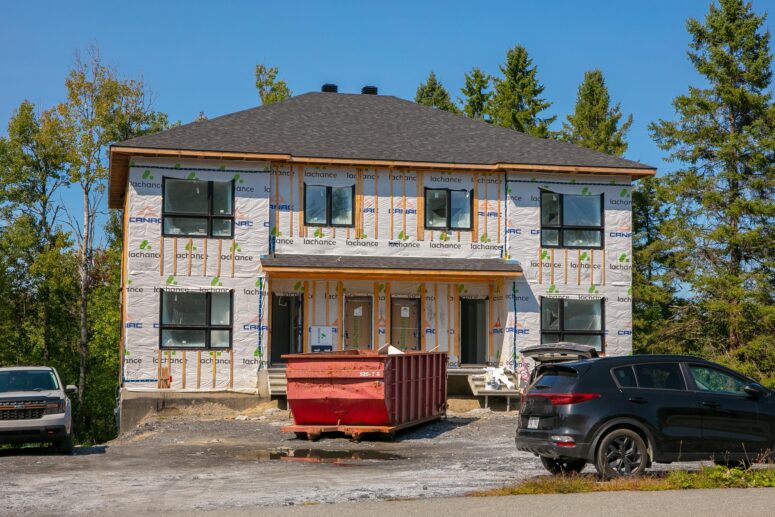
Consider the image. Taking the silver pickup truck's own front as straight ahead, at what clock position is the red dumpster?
The red dumpster is roughly at 9 o'clock from the silver pickup truck.

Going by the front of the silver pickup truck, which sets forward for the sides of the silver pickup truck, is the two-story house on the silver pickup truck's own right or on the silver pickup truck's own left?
on the silver pickup truck's own left

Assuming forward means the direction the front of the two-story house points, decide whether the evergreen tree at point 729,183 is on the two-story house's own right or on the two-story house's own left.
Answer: on the two-story house's own left

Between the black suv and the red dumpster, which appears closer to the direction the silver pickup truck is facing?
the black suv

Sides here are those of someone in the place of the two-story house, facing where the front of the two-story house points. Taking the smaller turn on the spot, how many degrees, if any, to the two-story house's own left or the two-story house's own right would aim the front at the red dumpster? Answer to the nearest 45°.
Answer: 0° — it already faces it

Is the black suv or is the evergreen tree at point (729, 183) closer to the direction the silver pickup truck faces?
the black suv

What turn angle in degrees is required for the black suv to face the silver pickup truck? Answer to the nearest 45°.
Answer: approximately 135° to its left

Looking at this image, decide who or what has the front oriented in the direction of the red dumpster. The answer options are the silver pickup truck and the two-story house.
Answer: the two-story house

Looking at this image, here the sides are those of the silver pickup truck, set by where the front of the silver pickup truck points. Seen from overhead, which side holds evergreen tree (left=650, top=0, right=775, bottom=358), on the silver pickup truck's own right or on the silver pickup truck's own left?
on the silver pickup truck's own left

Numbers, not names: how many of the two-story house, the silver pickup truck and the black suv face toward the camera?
2

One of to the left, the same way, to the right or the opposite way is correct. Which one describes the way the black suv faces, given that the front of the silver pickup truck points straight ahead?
to the left

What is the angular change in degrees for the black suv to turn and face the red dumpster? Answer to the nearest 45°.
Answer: approximately 90° to its left

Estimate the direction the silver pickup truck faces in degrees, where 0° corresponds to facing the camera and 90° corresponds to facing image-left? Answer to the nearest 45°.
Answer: approximately 0°
